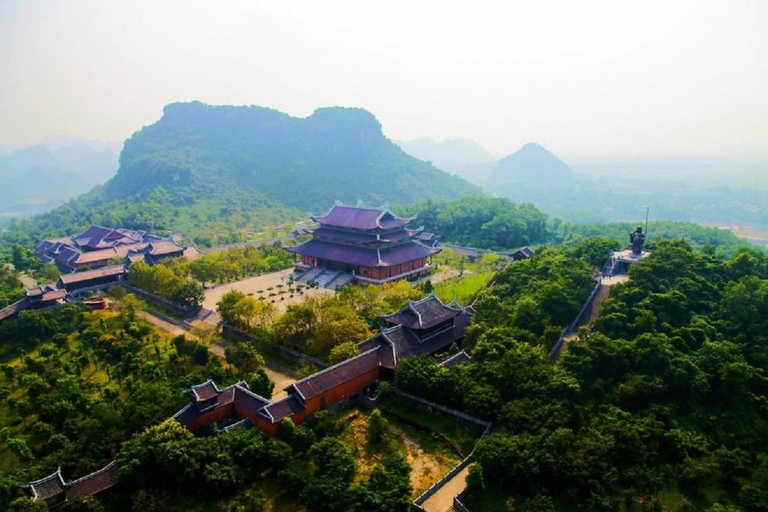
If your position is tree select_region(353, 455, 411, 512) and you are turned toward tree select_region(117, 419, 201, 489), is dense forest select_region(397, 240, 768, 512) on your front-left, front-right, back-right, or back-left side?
back-right

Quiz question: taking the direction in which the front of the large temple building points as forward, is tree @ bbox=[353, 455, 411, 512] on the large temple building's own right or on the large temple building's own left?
on the large temple building's own left

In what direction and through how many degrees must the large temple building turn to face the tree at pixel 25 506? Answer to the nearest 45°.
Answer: approximately 45° to its left

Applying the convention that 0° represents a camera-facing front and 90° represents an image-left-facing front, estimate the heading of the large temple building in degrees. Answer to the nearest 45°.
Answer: approximately 45°

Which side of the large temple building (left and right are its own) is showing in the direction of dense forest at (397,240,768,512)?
left

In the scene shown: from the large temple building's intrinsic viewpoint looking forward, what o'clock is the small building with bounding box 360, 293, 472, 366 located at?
The small building is roughly at 10 o'clock from the large temple building.

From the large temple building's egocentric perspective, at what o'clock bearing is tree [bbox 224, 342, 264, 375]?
The tree is roughly at 11 o'clock from the large temple building.

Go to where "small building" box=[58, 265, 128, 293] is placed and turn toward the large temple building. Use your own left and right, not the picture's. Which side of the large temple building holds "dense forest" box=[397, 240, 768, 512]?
right

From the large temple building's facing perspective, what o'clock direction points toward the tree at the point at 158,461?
The tree is roughly at 11 o'clock from the large temple building.

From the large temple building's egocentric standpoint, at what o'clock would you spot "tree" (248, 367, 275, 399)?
The tree is roughly at 11 o'clock from the large temple building.

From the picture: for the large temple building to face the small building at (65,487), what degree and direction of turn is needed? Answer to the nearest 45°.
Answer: approximately 45° to its left
